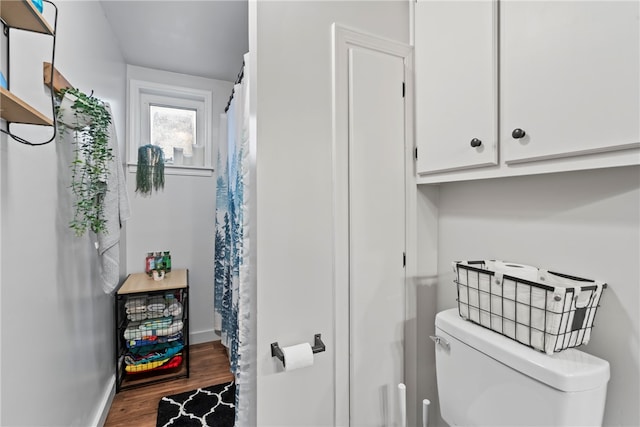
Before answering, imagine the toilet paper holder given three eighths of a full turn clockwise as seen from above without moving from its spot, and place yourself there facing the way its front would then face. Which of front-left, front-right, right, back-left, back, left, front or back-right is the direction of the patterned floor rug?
front-right

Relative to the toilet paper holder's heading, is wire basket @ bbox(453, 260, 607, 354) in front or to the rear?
in front

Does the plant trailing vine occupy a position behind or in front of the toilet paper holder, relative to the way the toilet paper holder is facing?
behind

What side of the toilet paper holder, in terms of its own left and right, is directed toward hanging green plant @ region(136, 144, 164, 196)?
back

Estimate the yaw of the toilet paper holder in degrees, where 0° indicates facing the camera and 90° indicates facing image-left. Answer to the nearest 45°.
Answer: approximately 315°

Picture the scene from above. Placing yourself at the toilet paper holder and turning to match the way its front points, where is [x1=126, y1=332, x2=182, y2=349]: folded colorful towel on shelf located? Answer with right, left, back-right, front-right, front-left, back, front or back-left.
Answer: back

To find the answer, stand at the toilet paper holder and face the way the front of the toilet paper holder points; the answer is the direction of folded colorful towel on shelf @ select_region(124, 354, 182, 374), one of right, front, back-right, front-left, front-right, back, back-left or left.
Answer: back

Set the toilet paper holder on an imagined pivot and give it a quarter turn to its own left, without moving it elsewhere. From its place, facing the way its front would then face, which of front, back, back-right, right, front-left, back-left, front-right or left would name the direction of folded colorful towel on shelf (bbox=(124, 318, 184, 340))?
left

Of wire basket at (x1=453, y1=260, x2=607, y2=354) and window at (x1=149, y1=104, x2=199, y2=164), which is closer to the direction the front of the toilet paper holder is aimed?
the wire basket
